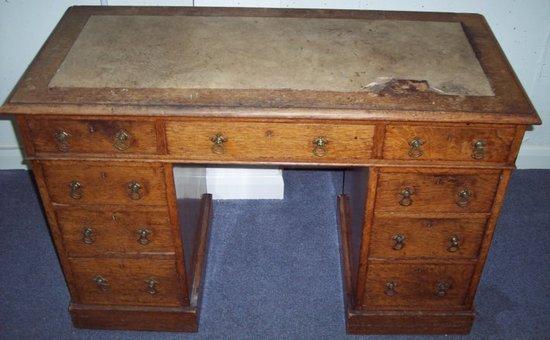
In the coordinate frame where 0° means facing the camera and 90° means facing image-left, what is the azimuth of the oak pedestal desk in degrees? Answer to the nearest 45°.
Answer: approximately 0°
